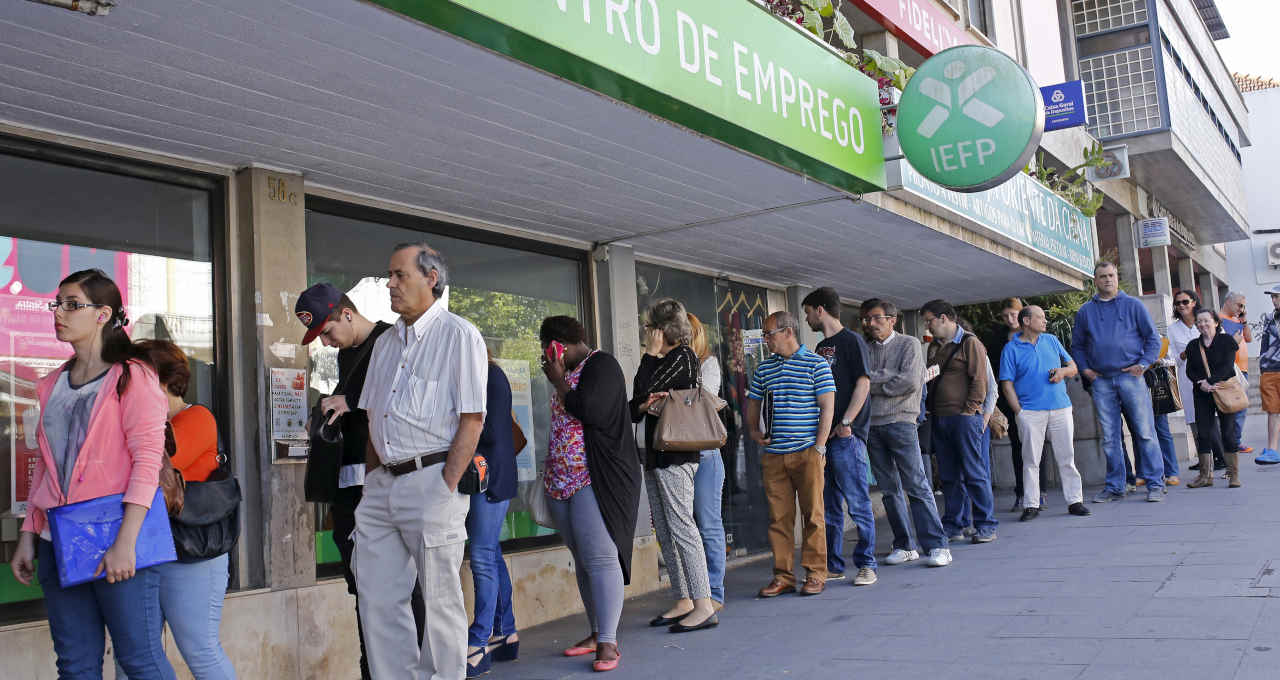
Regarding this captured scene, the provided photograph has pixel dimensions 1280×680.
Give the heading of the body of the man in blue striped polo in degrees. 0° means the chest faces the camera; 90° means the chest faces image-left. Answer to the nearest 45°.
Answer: approximately 45°

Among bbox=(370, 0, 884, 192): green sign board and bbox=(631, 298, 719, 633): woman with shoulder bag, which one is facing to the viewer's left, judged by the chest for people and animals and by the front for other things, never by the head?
the woman with shoulder bag

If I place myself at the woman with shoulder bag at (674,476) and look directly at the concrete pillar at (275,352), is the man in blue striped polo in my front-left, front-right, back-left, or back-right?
back-right

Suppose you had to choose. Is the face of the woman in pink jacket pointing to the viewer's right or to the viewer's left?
to the viewer's left

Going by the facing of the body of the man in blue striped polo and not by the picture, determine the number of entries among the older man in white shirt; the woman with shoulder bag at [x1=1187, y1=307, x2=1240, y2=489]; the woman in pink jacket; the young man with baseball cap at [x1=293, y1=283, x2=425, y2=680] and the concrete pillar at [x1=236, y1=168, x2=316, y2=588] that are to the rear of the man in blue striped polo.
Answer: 1

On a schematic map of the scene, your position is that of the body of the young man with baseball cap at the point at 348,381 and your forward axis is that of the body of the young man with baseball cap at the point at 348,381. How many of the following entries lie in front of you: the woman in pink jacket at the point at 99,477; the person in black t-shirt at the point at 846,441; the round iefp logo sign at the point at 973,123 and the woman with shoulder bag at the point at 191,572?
2

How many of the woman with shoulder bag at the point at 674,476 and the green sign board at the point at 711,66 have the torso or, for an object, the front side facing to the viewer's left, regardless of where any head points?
1

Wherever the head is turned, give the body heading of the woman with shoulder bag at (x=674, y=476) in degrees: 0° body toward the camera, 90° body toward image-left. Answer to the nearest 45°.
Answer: approximately 90°

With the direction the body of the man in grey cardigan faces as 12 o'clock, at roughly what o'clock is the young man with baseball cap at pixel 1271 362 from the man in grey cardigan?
The young man with baseball cap is roughly at 6 o'clock from the man in grey cardigan.

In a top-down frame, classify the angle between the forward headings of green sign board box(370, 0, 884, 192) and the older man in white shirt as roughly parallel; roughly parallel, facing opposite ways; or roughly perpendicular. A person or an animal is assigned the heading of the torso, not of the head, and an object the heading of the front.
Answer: roughly perpendicular

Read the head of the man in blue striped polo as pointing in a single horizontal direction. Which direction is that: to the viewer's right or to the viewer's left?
to the viewer's left

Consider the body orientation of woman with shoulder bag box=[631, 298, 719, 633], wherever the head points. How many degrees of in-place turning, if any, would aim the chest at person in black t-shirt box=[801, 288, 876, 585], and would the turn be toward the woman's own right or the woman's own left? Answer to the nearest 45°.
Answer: approximately 135° to the woman's own right

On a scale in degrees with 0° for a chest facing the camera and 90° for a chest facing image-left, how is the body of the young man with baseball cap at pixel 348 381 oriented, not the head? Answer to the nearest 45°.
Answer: approximately 45°

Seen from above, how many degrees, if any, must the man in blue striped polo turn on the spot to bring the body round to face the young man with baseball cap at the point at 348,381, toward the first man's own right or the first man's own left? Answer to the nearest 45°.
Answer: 0° — they already face them

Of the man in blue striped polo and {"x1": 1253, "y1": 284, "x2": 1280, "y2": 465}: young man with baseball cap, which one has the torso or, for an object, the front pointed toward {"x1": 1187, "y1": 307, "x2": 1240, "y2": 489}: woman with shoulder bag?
the young man with baseball cap

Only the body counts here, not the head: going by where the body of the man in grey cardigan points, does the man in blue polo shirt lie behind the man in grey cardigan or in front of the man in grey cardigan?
behind
